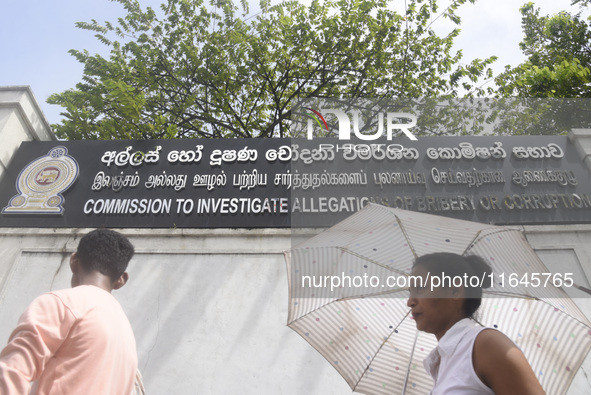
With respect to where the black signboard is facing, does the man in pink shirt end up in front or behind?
in front

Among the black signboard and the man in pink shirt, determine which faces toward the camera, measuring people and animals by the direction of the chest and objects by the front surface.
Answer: the black signboard

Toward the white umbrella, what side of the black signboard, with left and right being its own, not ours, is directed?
front

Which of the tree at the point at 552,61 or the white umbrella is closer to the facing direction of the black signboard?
the white umbrella

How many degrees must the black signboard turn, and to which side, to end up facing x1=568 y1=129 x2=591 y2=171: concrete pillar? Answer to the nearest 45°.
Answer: approximately 90° to its left

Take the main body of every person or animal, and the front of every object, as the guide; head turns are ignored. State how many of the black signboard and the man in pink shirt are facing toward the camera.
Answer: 1

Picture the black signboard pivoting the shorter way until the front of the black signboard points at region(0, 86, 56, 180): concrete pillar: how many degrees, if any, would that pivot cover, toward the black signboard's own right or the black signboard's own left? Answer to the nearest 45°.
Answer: approximately 90° to the black signboard's own right

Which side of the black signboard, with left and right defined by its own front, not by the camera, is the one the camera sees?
front
